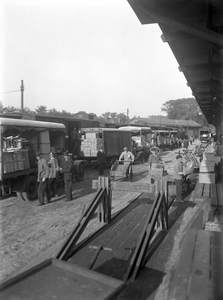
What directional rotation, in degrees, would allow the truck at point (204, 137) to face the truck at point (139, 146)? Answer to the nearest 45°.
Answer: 0° — it already faces it

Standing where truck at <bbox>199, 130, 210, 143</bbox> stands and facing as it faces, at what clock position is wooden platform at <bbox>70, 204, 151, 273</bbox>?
The wooden platform is roughly at 12 o'clock from the truck.

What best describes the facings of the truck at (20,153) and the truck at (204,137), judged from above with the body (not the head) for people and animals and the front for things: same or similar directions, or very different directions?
very different directions

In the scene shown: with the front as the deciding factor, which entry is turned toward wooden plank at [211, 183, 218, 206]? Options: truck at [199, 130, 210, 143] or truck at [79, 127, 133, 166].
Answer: truck at [199, 130, 210, 143]

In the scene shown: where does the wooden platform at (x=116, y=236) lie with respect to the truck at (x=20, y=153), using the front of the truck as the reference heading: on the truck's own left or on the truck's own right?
on the truck's own right

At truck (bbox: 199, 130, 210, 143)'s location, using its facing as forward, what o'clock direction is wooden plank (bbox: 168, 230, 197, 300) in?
The wooden plank is roughly at 12 o'clock from the truck.

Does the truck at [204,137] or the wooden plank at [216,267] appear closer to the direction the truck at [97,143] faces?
the truck

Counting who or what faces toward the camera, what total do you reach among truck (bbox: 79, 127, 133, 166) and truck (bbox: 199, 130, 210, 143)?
1

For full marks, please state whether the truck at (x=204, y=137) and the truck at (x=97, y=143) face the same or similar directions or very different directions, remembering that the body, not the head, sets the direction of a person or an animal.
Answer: very different directions

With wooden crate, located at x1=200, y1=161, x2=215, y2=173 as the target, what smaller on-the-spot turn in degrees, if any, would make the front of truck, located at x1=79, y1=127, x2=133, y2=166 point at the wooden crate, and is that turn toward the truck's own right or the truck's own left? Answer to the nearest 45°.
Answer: approximately 135° to the truck's own right

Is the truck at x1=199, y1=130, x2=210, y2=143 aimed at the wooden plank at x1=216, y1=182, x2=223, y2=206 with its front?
yes

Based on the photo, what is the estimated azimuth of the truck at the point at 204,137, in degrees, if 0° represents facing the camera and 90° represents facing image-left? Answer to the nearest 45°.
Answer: approximately 0°
